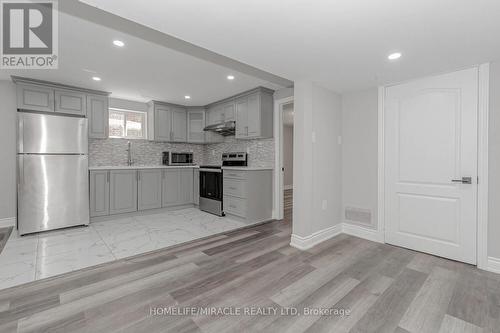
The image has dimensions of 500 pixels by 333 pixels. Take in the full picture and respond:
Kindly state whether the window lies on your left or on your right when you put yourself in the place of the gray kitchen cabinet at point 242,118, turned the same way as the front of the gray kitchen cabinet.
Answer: on your right

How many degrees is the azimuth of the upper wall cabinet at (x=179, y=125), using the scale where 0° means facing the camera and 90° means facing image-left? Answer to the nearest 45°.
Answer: approximately 0°

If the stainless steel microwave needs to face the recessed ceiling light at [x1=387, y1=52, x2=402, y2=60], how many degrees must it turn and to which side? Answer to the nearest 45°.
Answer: approximately 45° to its left

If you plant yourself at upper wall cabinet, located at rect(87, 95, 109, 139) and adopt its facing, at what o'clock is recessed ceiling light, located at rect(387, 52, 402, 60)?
The recessed ceiling light is roughly at 11 o'clock from the upper wall cabinet.
